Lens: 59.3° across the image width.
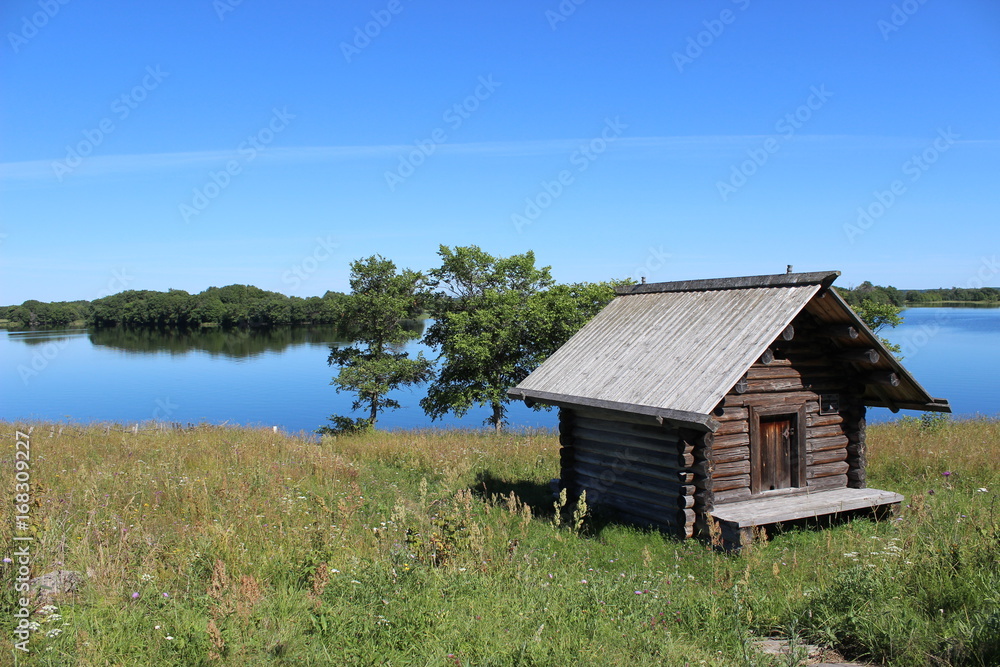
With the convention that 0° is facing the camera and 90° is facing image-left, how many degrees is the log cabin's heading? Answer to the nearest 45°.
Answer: approximately 315°

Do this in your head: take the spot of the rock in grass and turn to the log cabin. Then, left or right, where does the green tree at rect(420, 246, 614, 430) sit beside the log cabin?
left

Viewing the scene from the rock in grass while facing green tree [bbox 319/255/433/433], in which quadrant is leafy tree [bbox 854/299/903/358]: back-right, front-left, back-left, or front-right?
front-right

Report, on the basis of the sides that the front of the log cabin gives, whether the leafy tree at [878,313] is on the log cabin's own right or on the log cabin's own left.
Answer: on the log cabin's own left

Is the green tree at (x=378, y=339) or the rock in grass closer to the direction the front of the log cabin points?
the rock in grass

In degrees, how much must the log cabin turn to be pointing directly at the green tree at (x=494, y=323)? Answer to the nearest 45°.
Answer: approximately 180°

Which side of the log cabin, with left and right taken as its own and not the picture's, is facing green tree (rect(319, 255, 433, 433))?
back

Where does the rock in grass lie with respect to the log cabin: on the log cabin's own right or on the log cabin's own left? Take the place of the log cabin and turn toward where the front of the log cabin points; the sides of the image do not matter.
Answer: on the log cabin's own right

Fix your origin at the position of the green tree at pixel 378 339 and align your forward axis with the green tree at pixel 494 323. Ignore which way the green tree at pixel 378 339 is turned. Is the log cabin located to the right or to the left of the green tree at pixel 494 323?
right
